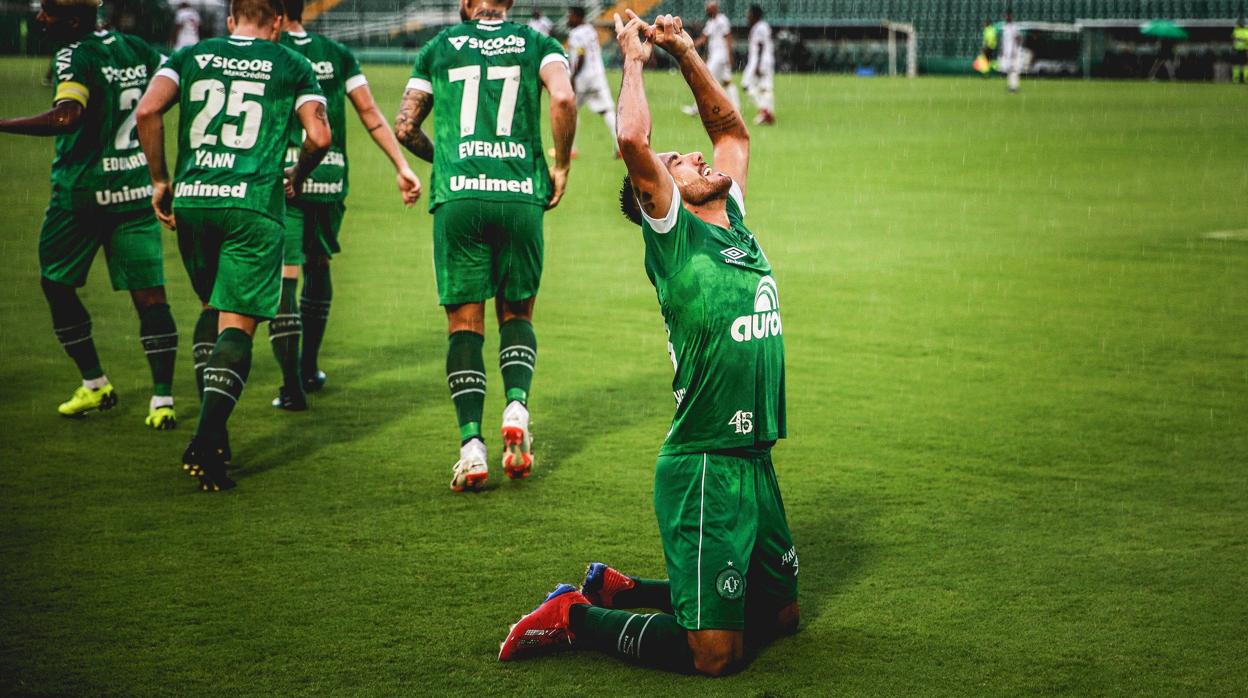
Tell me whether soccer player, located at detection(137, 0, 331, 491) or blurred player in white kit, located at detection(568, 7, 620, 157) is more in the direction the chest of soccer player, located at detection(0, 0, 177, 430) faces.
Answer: the blurred player in white kit

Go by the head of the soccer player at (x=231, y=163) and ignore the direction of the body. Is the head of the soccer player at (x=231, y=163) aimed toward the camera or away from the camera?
away from the camera

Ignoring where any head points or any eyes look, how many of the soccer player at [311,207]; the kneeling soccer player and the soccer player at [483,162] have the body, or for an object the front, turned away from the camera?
2

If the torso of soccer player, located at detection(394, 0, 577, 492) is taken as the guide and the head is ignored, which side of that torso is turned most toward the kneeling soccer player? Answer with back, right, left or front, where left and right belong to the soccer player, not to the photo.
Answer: back

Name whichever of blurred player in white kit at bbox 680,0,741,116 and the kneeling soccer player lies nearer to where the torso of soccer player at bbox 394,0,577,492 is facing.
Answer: the blurred player in white kit

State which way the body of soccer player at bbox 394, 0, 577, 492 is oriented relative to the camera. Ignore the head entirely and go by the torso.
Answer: away from the camera

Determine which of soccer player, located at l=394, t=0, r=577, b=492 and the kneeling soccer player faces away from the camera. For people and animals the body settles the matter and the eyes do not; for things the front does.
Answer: the soccer player

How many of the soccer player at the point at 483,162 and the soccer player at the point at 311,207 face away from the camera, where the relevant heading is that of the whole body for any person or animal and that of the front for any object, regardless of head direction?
2

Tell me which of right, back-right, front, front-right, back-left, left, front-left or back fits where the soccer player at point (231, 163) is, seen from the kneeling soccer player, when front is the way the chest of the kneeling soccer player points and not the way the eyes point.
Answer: back

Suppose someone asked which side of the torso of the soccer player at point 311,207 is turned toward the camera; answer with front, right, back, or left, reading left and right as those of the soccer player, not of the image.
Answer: back

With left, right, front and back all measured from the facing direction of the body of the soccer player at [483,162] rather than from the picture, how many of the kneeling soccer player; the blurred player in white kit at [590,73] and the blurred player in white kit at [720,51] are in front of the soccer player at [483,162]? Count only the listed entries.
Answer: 2

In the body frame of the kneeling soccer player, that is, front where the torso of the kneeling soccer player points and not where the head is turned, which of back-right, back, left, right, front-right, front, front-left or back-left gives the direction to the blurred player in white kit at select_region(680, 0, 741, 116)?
back-left

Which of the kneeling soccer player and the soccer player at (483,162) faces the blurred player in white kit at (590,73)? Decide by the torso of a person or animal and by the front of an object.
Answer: the soccer player

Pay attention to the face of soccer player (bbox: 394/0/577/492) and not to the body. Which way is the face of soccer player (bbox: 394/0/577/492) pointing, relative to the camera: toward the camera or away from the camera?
away from the camera

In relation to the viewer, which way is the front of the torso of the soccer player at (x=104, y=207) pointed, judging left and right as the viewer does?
facing away from the viewer and to the left of the viewer
